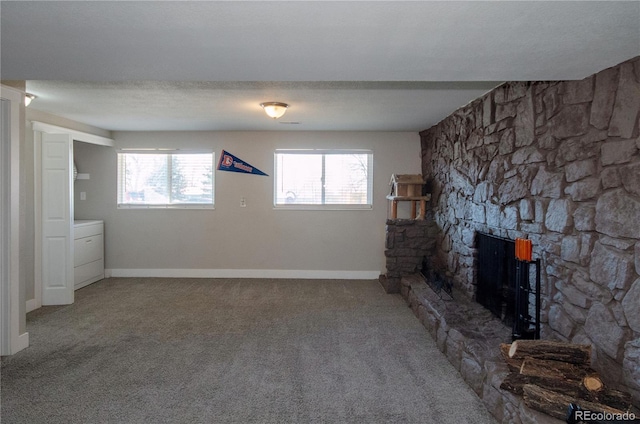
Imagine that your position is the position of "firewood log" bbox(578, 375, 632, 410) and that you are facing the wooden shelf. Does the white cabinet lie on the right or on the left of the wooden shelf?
left

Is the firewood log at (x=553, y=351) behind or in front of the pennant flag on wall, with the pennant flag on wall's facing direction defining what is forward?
in front

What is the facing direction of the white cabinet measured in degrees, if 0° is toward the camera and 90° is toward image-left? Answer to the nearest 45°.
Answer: approximately 315°

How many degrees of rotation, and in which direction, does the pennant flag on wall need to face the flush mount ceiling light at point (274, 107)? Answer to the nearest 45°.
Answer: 0° — it already faces it

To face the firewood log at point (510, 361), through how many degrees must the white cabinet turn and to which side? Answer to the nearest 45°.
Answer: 0° — it already faces it

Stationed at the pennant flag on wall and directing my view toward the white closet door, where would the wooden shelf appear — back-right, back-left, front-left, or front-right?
back-left

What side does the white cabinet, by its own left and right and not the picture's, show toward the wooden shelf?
front

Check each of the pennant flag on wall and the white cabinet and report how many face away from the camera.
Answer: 0

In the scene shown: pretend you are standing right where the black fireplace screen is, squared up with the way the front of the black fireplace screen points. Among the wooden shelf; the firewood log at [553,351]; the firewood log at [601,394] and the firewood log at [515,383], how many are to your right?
1

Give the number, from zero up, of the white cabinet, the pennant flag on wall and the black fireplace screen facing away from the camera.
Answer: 0

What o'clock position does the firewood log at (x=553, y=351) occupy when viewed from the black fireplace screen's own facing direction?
The firewood log is roughly at 10 o'clock from the black fireplace screen.

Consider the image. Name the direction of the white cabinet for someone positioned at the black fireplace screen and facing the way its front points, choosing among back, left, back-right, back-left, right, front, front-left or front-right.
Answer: front-right

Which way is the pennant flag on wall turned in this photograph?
toward the camera

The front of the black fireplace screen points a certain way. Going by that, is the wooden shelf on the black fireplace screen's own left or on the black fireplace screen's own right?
on the black fireplace screen's own right

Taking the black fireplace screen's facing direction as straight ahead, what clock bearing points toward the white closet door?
The white closet door is roughly at 1 o'clock from the black fireplace screen.

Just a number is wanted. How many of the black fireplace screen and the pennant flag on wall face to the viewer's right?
0

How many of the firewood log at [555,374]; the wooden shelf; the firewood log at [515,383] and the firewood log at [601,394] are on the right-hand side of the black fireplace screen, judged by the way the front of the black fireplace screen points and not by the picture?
1
